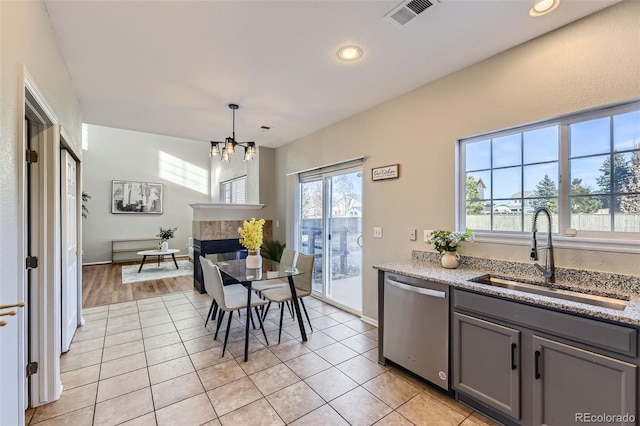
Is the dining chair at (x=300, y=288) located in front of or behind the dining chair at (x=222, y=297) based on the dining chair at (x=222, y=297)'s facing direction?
in front

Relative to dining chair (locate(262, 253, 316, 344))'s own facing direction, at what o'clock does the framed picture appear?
The framed picture is roughly at 3 o'clock from the dining chair.

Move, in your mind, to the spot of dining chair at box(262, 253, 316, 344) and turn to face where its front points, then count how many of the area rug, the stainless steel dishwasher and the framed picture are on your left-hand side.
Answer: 1

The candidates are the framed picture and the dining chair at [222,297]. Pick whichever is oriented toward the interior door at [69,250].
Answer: the framed picture

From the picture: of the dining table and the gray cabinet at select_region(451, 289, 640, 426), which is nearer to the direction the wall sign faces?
the dining table

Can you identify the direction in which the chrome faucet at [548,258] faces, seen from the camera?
facing the viewer and to the left of the viewer

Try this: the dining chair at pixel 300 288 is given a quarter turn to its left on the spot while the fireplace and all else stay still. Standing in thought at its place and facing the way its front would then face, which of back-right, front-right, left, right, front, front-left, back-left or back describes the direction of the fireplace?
back

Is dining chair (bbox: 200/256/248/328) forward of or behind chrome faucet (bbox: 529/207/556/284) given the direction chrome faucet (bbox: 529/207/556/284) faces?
forward

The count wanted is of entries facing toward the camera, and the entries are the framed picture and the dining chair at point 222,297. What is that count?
1

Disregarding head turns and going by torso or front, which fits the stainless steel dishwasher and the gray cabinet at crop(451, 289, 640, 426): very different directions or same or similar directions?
same or similar directions

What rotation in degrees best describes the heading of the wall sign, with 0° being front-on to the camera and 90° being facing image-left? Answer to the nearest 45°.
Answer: approximately 45°

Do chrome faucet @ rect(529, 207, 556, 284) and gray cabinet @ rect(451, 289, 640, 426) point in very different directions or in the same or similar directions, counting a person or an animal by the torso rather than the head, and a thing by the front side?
same or similar directions

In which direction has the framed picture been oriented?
toward the camera

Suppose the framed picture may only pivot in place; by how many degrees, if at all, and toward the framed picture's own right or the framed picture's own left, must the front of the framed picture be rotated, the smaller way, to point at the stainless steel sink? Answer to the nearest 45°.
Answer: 0° — it already faces it
